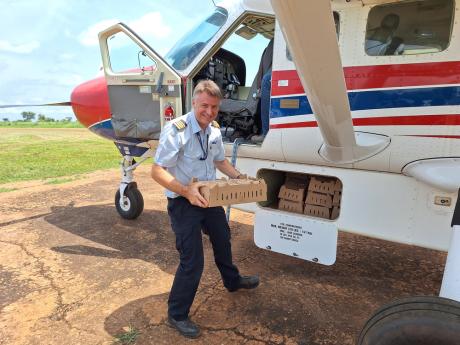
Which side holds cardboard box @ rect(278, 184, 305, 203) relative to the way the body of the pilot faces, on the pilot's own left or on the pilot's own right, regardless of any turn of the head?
on the pilot's own left

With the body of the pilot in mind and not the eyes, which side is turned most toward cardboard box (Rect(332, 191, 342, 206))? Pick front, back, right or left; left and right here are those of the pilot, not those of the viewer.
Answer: left

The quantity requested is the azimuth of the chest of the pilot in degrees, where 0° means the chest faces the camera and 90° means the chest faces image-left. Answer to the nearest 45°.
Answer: approximately 315°

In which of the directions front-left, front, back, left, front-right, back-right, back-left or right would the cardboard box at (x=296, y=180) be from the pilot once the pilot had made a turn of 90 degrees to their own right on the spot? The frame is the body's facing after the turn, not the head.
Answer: back

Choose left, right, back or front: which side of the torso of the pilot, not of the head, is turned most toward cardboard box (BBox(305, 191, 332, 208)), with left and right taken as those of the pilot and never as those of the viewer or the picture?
left

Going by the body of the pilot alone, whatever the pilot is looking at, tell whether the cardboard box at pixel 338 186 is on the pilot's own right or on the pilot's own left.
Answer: on the pilot's own left

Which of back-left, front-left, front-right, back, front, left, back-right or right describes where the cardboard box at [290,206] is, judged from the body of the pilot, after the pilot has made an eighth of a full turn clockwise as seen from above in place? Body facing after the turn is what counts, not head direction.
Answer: back-left
